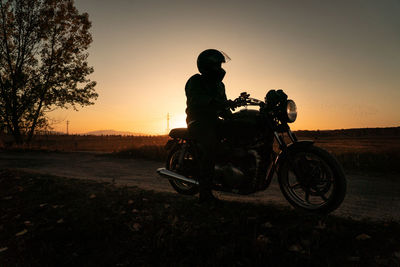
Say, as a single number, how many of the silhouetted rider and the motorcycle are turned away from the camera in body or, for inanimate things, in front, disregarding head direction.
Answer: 0

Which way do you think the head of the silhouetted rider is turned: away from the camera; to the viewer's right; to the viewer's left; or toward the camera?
to the viewer's right

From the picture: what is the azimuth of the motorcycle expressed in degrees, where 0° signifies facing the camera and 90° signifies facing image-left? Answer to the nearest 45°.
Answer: approximately 315°

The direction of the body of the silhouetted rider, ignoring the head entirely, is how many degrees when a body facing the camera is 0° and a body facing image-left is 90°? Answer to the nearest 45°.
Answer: approximately 270°
